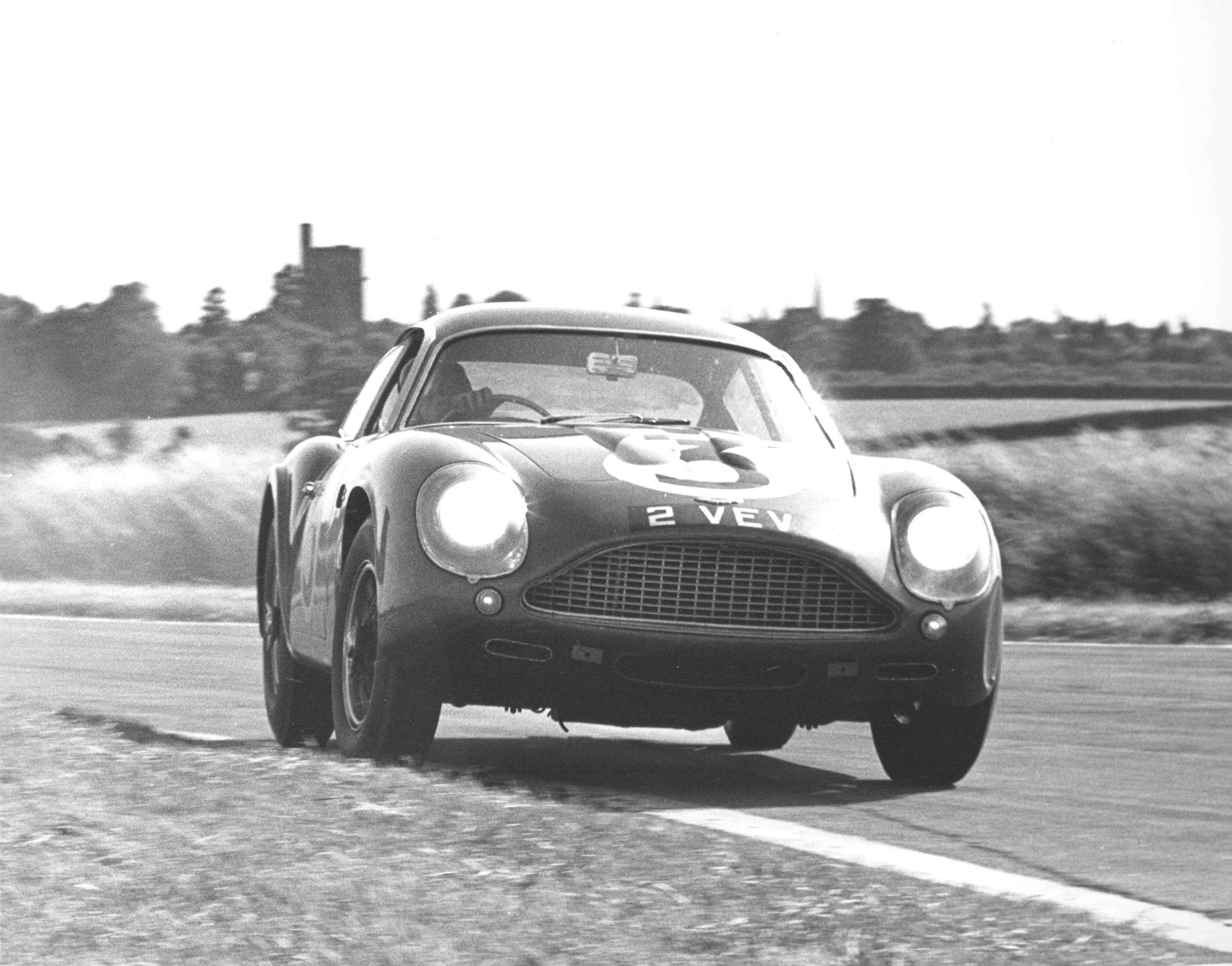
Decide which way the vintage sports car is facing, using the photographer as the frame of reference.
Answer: facing the viewer

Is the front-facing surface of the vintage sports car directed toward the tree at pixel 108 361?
no

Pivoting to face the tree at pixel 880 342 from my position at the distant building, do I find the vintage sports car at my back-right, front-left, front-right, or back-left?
front-right

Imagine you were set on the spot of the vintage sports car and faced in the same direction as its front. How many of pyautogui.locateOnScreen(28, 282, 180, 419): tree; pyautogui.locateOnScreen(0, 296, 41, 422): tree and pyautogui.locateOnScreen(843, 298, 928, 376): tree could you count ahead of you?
0

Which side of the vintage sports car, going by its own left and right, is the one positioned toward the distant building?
back

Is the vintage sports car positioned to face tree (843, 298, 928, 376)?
no

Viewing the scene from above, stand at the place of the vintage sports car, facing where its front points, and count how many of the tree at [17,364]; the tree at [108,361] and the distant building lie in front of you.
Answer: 0

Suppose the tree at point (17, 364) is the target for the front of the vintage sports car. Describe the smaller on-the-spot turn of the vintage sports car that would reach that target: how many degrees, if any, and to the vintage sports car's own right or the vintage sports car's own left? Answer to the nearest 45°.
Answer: approximately 180°
